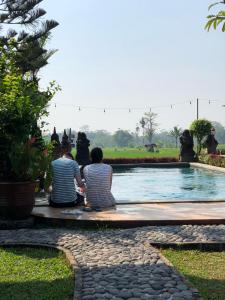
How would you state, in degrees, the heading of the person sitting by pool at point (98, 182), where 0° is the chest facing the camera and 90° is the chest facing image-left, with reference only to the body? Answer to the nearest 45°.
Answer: approximately 180°

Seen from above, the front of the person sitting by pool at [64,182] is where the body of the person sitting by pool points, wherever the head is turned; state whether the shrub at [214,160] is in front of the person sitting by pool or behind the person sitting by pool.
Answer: in front

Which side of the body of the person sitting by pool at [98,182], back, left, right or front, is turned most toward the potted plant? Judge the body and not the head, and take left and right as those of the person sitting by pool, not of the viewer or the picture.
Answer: left

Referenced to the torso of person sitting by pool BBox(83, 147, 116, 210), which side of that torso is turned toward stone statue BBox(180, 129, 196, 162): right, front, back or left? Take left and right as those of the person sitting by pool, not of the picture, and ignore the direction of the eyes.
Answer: front

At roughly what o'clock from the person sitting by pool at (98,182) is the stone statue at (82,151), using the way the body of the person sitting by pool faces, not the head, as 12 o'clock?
The stone statue is roughly at 12 o'clock from the person sitting by pool.

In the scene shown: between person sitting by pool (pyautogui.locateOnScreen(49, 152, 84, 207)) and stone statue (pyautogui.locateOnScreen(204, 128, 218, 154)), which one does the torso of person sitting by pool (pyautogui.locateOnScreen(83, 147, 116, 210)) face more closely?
the stone statue

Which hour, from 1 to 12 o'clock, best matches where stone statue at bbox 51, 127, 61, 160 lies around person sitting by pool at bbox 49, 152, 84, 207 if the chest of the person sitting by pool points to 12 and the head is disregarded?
The stone statue is roughly at 12 o'clock from the person sitting by pool.

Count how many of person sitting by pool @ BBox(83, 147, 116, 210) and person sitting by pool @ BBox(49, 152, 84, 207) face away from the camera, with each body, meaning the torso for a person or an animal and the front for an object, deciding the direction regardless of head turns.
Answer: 2

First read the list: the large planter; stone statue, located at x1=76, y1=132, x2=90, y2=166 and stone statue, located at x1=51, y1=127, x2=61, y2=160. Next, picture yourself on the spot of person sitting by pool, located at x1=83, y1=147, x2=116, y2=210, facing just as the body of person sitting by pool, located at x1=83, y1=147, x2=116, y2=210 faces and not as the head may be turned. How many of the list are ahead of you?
2

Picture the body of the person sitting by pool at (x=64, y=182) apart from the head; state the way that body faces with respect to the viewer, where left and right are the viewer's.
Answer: facing away from the viewer

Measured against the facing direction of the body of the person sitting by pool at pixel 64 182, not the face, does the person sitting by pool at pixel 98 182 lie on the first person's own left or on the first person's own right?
on the first person's own right

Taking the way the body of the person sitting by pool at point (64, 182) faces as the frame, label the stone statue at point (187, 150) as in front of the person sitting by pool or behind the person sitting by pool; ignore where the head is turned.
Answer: in front
